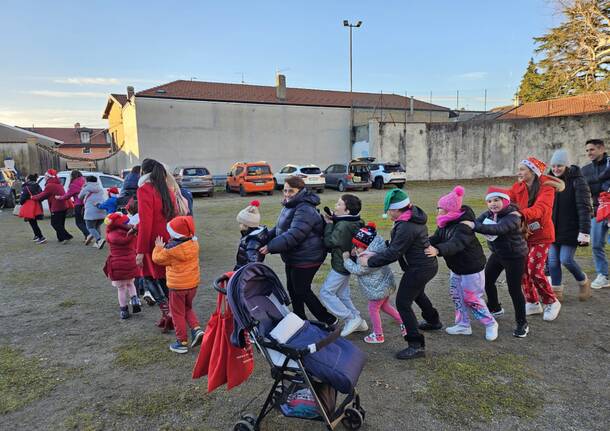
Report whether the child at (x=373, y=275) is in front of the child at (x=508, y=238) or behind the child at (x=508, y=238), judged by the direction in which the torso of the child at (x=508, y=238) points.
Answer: in front

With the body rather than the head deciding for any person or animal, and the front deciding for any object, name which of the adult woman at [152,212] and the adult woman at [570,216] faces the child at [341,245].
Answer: the adult woman at [570,216]

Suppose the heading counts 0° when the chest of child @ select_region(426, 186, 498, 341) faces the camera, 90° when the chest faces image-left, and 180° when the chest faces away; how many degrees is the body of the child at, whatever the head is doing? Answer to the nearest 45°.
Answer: approximately 90°

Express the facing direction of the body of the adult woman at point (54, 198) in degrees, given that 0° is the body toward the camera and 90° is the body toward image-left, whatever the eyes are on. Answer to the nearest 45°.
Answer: approximately 90°

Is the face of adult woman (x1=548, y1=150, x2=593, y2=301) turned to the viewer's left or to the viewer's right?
to the viewer's left

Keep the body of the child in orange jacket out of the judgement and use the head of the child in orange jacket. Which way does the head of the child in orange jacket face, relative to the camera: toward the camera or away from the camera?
away from the camera

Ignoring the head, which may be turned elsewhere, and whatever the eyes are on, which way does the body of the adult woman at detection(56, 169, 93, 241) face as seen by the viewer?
to the viewer's left

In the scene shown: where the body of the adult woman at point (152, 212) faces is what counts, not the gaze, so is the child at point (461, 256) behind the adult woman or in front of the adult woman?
behind

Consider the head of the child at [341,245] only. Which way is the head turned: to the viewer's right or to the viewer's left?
to the viewer's left

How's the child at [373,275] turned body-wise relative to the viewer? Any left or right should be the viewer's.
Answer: facing to the left of the viewer

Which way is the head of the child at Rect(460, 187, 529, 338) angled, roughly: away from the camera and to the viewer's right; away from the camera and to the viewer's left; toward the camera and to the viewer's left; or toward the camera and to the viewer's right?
toward the camera and to the viewer's left

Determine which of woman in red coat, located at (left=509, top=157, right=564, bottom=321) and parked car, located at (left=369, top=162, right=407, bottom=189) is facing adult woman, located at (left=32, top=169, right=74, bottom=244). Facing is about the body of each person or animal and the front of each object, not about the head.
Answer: the woman in red coat

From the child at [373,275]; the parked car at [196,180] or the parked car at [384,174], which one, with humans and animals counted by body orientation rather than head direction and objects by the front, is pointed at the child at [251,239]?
the child at [373,275]

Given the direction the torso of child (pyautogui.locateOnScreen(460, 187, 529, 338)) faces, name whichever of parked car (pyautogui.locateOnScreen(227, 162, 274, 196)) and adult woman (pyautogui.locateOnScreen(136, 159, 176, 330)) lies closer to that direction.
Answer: the adult woman
